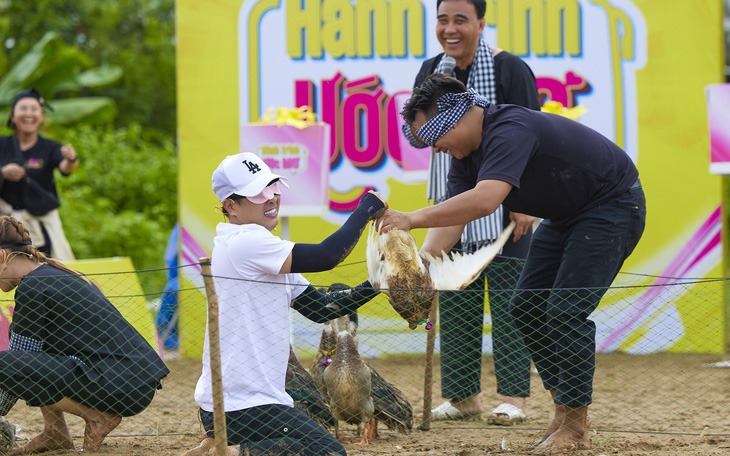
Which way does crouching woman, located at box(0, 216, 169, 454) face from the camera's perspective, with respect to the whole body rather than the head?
to the viewer's left

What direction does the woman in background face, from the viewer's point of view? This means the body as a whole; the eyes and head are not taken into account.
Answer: toward the camera

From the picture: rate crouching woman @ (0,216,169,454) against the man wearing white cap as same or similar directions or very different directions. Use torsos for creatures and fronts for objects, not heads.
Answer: very different directions

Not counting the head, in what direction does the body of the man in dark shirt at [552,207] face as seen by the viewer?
to the viewer's left

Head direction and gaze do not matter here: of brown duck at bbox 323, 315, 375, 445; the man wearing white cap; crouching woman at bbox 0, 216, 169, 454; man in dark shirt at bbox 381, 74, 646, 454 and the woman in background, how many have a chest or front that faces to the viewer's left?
2

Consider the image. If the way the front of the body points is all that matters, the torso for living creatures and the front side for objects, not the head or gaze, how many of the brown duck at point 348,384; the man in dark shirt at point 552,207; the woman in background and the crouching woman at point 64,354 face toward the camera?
2

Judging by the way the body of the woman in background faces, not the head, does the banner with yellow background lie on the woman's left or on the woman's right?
on the woman's left

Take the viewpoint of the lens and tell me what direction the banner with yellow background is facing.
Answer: facing the viewer

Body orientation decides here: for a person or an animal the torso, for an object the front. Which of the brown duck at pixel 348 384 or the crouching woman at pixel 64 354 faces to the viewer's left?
the crouching woman
